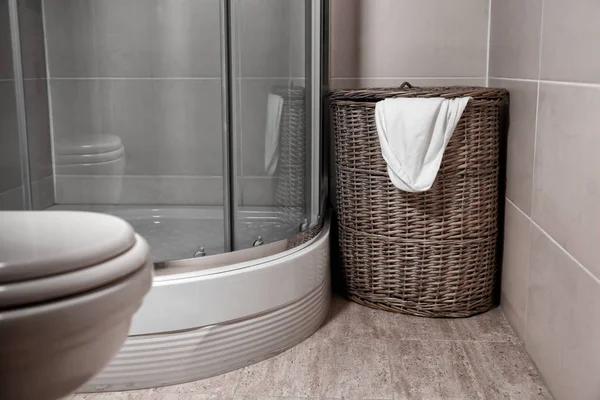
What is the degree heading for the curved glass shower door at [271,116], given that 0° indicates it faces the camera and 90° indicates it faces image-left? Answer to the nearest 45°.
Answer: approximately 315°

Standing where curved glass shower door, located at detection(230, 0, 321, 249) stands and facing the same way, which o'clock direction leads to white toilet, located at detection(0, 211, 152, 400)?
The white toilet is roughly at 2 o'clock from the curved glass shower door.

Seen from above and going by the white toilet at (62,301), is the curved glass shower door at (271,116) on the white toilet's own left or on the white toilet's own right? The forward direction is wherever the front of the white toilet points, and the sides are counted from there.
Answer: on the white toilet's own left

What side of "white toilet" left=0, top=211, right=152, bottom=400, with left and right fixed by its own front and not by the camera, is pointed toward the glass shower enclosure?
left

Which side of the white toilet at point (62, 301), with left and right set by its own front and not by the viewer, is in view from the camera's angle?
right

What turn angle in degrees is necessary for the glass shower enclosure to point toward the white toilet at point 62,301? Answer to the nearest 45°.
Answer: approximately 45° to its right

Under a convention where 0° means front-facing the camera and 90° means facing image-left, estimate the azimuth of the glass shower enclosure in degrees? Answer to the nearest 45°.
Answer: approximately 315°
